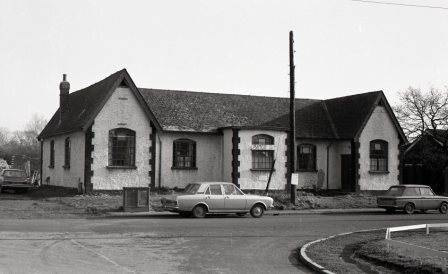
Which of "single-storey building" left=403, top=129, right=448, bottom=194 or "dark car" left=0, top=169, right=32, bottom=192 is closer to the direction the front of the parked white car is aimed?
the single-storey building

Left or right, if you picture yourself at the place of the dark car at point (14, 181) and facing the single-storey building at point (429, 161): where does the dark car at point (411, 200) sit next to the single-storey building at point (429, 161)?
right

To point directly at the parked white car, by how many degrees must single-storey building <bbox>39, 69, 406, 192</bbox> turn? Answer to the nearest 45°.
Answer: approximately 45° to its right

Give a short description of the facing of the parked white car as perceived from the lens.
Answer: facing away from the viewer and to the right of the viewer

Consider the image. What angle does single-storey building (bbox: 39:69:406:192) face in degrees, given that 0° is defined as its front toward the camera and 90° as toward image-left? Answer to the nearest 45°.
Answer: approximately 315°

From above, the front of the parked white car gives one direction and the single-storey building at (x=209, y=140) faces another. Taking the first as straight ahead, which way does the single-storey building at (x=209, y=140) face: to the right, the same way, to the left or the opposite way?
to the right

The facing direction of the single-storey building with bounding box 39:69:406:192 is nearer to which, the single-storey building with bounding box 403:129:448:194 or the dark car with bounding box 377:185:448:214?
the dark car
